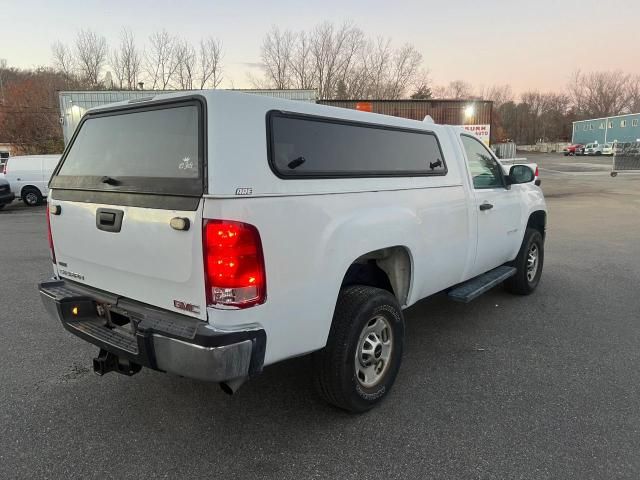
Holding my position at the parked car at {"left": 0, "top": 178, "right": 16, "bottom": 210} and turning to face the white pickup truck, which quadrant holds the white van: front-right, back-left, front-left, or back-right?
back-left

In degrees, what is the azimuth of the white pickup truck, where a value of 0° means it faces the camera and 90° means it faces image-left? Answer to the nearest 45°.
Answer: approximately 225°

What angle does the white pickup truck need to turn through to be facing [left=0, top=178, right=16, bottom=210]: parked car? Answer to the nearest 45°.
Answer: approximately 90° to its left

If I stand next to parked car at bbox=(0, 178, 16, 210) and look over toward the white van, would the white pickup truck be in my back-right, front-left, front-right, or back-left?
back-right

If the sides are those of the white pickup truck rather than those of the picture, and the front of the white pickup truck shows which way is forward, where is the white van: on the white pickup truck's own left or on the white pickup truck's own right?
on the white pickup truck's own left
